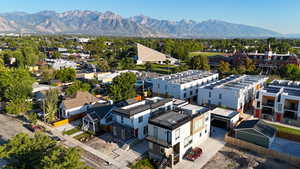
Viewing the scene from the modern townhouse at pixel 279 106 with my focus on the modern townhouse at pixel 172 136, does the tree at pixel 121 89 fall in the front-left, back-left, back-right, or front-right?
front-right

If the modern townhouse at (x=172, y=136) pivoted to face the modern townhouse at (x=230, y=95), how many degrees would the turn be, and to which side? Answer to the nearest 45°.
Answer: approximately 180°

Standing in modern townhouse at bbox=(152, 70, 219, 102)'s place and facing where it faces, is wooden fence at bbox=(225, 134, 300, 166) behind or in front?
in front

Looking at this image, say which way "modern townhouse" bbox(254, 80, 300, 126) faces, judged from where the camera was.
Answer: facing the viewer and to the left of the viewer

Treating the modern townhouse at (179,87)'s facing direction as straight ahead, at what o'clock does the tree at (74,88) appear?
The tree is roughly at 4 o'clock from the modern townhouse.

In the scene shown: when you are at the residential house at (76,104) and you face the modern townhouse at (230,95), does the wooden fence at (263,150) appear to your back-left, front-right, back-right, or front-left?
front-right

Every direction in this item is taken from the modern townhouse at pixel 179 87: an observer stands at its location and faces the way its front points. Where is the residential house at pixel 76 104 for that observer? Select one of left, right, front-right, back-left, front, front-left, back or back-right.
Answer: right

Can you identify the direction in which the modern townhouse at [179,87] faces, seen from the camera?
facing the viewer and to the right of the viewer

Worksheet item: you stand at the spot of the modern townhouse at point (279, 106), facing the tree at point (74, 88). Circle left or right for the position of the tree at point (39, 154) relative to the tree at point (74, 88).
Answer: left

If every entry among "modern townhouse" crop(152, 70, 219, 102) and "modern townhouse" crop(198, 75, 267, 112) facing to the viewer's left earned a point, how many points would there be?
0
